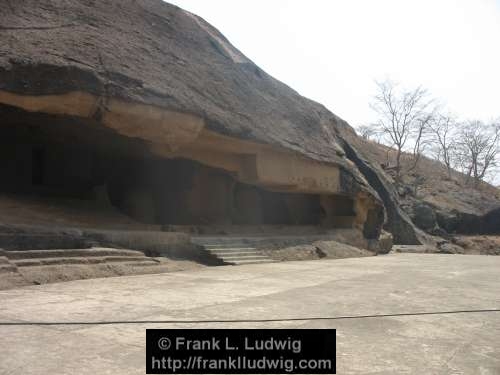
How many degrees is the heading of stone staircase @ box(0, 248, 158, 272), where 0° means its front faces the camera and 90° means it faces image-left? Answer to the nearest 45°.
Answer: approximately 0°

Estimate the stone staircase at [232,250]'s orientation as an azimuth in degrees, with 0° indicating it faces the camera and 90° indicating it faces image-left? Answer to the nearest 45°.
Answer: approximately 315°

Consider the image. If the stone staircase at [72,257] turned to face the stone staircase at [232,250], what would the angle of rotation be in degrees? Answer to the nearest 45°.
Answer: approximately 135° to its left

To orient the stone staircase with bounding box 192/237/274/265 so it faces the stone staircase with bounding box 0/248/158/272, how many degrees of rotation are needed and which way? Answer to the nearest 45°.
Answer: approximately 90° to its right
